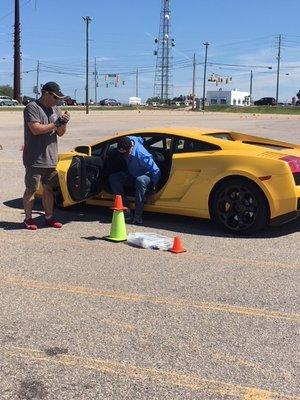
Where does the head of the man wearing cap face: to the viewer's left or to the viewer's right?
to the viewer's right

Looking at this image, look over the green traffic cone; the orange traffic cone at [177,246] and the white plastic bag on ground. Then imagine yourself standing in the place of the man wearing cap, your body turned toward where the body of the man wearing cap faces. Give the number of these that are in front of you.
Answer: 3

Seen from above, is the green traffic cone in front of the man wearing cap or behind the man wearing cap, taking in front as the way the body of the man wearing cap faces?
in front

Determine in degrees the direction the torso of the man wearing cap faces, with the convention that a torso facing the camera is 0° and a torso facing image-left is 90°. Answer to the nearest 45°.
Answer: approximately 315°

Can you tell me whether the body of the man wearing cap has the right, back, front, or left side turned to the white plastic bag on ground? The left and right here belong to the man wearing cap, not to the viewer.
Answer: front

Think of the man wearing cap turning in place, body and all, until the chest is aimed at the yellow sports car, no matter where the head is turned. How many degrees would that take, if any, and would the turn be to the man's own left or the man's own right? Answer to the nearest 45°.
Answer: approximately 45° to the man's own left
